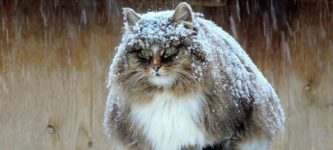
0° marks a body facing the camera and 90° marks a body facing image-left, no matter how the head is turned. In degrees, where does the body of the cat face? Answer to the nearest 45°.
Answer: approximately 45°
